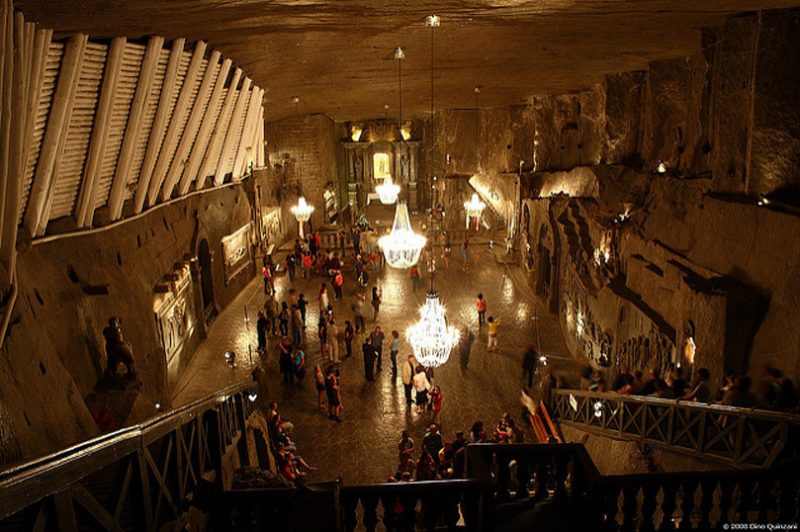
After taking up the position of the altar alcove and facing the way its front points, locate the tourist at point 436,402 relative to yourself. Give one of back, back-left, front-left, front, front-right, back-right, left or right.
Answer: front

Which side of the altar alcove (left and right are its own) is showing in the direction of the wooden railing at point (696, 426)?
front

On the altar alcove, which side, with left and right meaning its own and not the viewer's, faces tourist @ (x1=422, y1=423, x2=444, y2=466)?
front

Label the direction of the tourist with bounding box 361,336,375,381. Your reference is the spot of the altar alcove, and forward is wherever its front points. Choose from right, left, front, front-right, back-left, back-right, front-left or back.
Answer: front

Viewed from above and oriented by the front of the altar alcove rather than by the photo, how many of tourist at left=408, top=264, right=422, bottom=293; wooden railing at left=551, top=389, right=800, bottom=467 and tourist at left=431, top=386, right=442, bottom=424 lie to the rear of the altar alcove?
0

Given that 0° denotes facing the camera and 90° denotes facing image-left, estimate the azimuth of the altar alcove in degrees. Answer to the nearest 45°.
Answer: approximately 0°

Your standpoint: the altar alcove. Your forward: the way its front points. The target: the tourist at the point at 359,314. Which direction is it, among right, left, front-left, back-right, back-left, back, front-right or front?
front

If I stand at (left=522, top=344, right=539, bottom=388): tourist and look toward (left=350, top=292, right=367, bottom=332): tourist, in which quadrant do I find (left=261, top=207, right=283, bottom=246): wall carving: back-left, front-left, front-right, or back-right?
front-right

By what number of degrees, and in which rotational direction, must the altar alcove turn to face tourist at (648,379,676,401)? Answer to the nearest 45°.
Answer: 0° — it already faces them

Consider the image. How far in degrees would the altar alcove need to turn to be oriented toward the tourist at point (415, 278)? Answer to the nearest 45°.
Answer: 0° — it already faces them

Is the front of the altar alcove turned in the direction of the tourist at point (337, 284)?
yes

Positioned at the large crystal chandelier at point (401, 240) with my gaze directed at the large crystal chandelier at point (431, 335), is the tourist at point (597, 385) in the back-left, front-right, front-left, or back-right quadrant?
front-left

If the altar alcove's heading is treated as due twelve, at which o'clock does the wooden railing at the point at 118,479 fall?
The wooden railing is roughly at 12 o'clock from the altar alcove.

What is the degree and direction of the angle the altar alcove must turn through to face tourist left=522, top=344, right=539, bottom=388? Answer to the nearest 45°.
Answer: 0° — it already faces them

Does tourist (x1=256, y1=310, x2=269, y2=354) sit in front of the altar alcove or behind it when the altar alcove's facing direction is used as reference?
in front

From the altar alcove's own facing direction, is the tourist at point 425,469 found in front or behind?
in front

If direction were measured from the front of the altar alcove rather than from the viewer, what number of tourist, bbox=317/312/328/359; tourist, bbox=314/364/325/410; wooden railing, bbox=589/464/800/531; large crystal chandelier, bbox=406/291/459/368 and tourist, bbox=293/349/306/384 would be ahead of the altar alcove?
5
